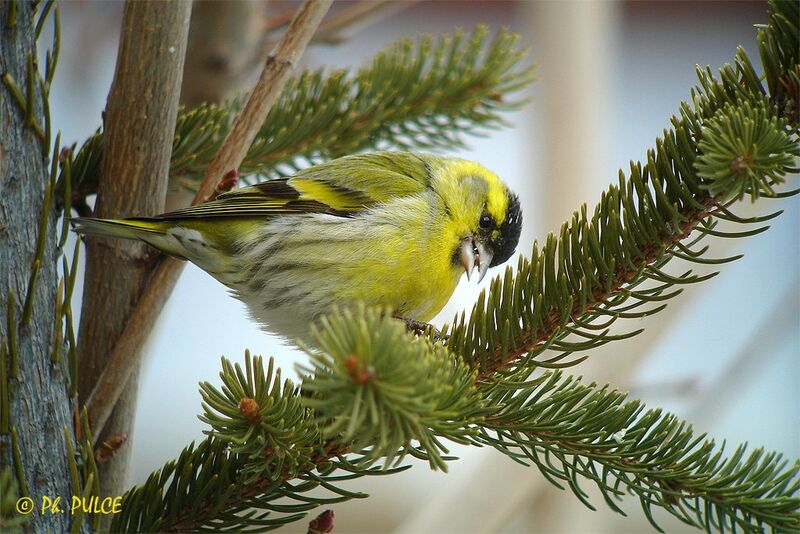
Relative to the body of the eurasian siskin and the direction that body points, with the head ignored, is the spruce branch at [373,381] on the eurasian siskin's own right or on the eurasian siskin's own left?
on the eurasian siskin's own right

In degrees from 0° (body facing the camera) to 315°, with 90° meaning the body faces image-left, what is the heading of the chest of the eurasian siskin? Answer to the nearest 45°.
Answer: approximately 270°

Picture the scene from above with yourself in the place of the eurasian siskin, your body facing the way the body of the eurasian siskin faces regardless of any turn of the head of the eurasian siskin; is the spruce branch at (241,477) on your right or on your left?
on your right
